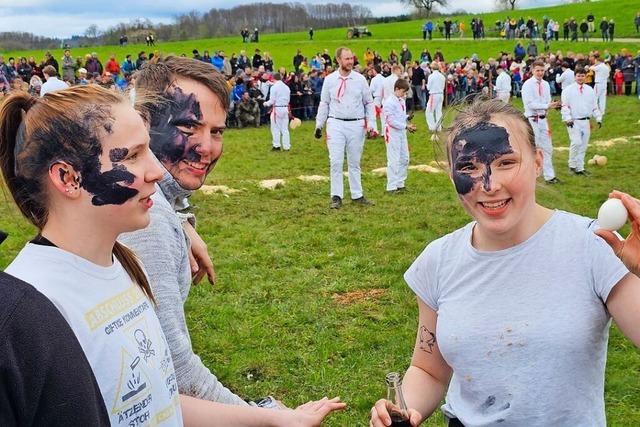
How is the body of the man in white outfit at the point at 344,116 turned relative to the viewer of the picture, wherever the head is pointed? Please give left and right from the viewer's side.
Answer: facing the viewer

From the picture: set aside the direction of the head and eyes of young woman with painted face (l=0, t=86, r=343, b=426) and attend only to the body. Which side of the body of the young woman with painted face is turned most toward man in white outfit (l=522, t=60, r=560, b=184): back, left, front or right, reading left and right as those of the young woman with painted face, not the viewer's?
left

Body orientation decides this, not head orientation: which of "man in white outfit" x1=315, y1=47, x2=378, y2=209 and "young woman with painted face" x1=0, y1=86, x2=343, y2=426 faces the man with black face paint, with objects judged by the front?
the man in white outfit

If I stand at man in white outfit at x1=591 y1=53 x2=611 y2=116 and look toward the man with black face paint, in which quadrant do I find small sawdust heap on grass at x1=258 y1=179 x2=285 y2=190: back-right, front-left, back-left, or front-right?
front-right

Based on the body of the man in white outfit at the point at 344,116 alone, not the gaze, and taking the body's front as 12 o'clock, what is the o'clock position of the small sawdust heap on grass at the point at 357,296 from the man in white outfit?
The small sawdust heap on grass is roughly at 12 o'clock from the man in white outfit.

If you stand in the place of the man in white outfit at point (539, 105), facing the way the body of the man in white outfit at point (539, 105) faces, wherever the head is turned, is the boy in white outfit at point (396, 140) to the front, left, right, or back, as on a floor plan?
right

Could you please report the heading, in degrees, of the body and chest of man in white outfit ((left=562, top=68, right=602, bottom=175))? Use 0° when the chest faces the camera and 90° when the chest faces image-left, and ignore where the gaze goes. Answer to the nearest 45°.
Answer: approximately 0°

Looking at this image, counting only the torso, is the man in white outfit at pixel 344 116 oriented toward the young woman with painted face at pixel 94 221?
yes

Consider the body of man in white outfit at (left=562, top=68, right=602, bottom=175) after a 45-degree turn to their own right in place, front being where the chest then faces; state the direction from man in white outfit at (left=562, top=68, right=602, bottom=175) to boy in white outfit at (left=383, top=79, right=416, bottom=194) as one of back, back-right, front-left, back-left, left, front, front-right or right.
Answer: front

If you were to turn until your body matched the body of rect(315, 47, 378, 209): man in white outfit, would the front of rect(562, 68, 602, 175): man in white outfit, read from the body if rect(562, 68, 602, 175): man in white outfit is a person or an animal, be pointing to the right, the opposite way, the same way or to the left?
the same way

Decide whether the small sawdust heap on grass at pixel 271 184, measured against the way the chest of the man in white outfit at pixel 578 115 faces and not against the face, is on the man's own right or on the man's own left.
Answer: on the man's own right

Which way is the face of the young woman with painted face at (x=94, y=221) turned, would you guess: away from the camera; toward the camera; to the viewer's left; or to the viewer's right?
to the viewer's right

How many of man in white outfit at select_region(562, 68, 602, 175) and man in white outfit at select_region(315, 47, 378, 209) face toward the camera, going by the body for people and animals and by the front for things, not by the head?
2

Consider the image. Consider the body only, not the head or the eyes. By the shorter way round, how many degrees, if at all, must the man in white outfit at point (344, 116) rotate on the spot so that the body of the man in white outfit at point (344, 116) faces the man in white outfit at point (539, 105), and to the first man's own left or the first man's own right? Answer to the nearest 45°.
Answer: approximately 135° to the first man's own left

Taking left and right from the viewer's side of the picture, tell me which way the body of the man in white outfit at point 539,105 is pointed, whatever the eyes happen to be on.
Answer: facing the viewer and to the right of the viewer
